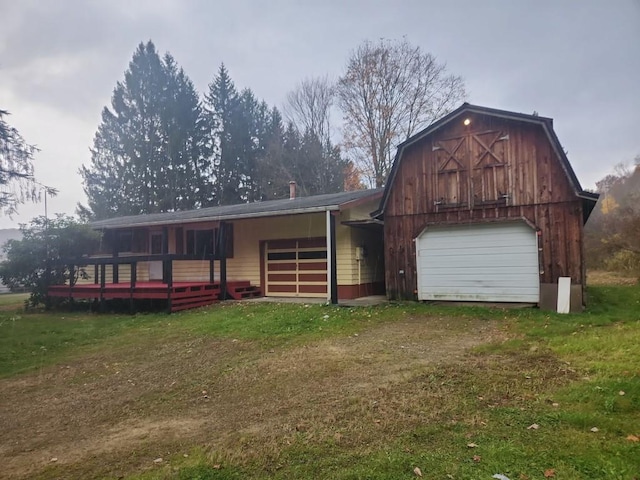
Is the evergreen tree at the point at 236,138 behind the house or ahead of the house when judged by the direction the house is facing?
behind

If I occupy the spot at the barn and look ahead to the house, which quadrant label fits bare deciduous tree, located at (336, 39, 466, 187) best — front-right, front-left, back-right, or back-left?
front-right

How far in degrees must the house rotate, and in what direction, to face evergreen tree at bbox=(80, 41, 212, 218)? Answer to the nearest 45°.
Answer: approximately 135° to its right

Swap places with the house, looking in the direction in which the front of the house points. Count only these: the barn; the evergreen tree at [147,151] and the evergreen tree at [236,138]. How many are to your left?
1

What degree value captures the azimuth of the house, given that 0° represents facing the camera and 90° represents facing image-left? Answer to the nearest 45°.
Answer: approximately 45°

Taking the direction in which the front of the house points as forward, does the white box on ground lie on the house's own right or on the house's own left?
on the house's own left

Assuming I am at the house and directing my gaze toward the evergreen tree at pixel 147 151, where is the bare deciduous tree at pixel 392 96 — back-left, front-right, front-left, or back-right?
front-right

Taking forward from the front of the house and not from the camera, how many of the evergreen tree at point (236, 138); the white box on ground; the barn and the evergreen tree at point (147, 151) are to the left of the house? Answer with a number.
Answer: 2

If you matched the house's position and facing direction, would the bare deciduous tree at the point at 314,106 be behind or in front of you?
behind

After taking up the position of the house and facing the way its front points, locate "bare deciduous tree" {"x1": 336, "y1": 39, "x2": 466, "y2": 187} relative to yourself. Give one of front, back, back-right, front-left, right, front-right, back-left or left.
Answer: back

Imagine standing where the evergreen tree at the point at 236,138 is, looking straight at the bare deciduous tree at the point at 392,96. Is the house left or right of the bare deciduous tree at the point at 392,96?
right

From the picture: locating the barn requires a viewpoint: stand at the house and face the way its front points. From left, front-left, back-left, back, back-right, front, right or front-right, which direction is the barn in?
left
